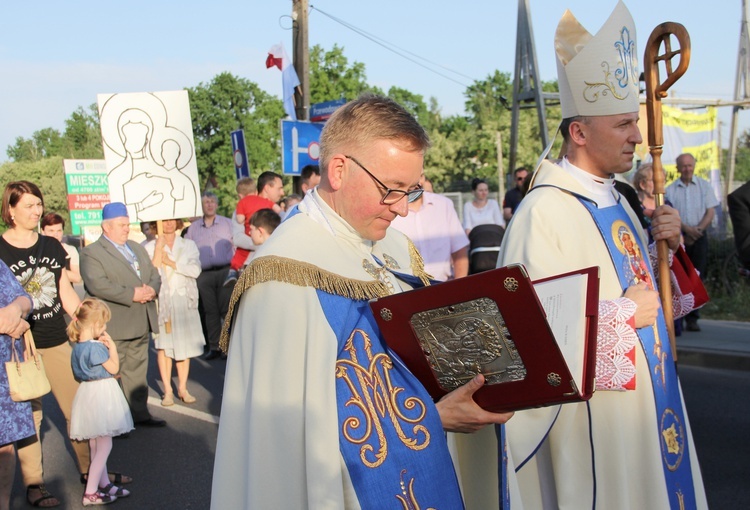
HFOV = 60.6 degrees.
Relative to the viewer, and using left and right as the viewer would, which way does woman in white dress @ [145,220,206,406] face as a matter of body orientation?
facing the viewer

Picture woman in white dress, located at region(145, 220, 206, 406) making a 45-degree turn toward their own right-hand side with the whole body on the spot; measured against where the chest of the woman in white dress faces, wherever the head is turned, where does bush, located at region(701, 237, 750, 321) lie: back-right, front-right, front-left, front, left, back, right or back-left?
back-left

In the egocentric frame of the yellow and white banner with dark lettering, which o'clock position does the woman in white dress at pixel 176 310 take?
The woman in white dress is roughly at 1 o'clock from the yellow and white banner with dark lettering.

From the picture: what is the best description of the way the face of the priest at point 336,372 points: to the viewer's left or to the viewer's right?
to the viewer's right

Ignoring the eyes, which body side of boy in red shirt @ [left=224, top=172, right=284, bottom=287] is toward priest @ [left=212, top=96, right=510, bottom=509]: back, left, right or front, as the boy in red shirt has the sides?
back

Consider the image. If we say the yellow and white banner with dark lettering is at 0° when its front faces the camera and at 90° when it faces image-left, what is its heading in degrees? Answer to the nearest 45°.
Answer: approximately 0°
